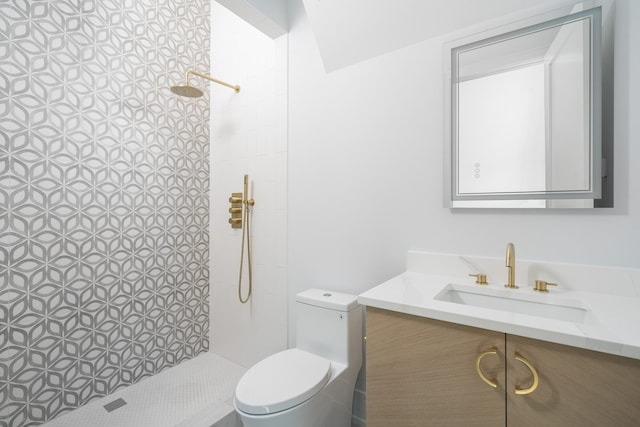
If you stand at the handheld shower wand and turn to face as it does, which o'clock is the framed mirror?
The framed mirror is roughly at 9 o'clock from the handheld shower wand.

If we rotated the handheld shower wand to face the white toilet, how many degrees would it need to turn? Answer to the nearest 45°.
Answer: approximately 45° to its left

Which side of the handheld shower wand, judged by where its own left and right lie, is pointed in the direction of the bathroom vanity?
left

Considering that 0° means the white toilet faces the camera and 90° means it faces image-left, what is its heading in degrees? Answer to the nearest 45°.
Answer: approximately 45°

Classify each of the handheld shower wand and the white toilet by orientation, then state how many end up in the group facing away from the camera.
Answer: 0

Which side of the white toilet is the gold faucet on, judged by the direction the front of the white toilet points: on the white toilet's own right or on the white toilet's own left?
on the white toilet's own left

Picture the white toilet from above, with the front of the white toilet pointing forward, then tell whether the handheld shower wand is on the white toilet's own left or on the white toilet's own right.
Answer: on the white toilet's own right

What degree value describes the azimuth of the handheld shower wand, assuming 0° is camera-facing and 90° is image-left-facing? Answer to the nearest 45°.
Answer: approximately 45°

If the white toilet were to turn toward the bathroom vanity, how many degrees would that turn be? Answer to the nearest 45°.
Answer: approximately 90° to its left
